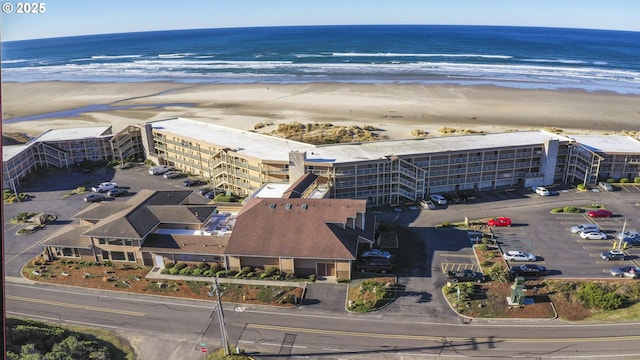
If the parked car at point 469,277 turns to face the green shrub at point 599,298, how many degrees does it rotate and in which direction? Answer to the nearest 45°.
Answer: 0° — it already faces it

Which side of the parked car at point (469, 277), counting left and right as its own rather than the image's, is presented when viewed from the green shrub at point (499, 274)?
front

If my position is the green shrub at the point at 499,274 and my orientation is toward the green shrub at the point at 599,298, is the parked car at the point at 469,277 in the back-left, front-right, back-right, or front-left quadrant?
back-right

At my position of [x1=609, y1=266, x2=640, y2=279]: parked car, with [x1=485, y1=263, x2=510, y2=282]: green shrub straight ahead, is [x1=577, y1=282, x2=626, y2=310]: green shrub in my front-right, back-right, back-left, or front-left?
front-left

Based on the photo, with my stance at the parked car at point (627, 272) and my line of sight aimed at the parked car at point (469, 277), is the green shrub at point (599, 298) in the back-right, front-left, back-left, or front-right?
front-left

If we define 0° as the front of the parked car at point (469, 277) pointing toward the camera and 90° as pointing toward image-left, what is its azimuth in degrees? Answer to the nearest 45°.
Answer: approximately 270°
